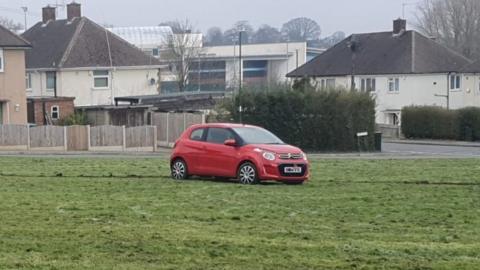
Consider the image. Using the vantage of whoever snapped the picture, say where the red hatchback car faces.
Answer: facing the viewer and to the right of the viewer

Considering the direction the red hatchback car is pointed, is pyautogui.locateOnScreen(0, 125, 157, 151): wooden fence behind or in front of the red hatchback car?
behind
